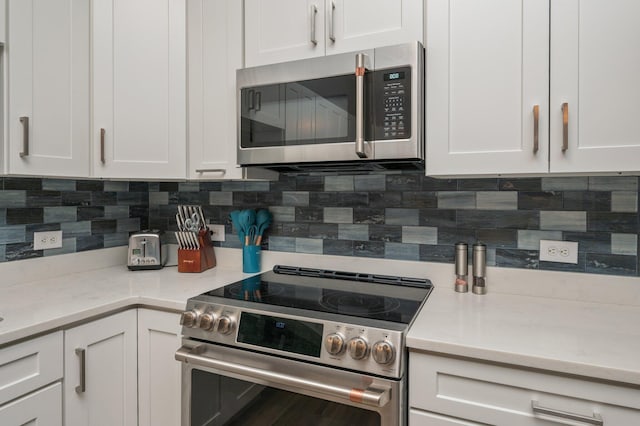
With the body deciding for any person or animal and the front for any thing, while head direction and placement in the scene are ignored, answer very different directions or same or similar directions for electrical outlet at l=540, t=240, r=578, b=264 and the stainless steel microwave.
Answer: same or similar directions

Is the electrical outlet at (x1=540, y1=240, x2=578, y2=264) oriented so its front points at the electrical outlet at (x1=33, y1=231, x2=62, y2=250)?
no

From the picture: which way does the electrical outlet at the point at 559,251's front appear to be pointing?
toward the camera

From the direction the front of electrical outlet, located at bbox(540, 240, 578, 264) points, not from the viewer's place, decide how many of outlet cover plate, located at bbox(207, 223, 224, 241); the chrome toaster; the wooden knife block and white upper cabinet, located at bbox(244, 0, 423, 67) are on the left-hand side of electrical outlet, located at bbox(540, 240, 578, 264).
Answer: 0

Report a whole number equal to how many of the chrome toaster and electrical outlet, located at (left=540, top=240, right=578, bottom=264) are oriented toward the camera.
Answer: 2

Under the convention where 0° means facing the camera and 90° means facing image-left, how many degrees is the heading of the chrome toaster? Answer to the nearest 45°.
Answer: approximately 0°

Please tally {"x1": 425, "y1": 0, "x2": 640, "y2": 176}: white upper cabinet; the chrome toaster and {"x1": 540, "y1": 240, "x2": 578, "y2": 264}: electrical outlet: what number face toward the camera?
3

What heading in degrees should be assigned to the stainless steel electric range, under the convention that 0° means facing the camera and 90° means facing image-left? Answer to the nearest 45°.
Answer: approximately 45°

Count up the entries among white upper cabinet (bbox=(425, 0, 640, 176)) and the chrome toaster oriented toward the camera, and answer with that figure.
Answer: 2

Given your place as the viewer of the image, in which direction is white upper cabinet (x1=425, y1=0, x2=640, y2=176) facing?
facing the viewer

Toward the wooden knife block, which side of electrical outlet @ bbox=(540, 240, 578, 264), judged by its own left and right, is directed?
right

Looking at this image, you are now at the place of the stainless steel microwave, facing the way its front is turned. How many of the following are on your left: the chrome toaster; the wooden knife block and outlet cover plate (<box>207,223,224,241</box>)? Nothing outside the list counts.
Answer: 0

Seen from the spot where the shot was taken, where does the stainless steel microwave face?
facing the viewer and to the left of the viewer

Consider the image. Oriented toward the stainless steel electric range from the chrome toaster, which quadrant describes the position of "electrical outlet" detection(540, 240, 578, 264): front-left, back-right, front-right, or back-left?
front-left

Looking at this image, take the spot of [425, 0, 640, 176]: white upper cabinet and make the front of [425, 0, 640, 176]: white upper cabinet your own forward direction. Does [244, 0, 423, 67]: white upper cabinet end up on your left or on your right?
on your right

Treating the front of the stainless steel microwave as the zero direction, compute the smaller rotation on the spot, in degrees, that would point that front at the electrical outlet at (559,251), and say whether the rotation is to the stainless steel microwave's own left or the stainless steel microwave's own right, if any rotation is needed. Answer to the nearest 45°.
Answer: approximately 135° to the stainless steel microwave's own left

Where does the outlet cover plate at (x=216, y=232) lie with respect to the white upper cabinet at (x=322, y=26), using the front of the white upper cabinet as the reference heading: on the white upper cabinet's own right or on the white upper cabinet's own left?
on the white upper cabinet's own right
